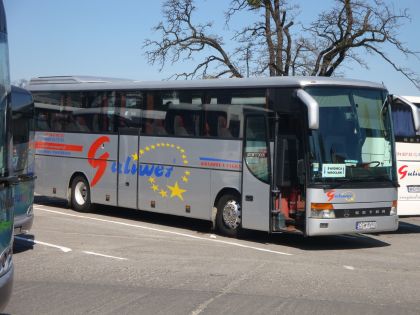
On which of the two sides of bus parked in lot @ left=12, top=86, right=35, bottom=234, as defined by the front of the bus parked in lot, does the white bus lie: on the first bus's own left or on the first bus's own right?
on the first bus's own left

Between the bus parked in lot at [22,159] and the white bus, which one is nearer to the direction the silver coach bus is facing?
the white bus

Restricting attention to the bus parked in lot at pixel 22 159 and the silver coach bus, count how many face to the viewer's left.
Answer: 0

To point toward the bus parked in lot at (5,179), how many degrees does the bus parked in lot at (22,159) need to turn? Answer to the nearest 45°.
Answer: approximately 45° to its right

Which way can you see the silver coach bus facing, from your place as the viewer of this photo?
facing the viewer and to the right of the viewer

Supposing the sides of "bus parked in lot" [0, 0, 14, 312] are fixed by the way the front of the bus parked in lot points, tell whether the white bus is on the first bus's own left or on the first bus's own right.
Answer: on the first bus's own left

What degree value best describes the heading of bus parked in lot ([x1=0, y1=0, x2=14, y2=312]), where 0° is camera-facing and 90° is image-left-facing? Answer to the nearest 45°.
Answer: approximately 315°

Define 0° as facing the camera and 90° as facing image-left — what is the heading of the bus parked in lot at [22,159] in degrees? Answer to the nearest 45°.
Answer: approximately 315°

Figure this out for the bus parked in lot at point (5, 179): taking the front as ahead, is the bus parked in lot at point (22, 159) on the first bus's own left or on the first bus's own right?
on the first bus's own left

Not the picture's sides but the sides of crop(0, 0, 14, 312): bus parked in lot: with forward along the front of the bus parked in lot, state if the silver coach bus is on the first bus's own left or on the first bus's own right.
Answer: on the first bus's own left
